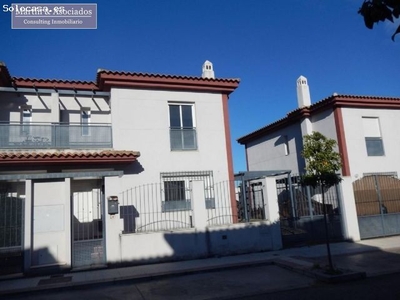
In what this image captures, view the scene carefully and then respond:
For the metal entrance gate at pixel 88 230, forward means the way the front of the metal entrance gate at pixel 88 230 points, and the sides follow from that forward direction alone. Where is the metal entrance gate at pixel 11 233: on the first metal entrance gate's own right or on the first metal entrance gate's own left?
on the first metal entrance gate's own right

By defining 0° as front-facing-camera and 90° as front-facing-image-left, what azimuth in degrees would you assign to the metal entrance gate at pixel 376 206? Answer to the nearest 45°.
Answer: approximately 0°

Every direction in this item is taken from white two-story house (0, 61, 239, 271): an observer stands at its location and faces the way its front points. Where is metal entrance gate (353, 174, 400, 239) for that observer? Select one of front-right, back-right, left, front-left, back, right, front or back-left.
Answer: left

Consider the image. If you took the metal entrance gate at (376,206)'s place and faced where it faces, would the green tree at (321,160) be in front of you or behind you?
in front

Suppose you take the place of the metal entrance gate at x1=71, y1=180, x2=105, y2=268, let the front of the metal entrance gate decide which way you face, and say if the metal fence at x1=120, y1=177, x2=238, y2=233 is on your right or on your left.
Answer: on your left

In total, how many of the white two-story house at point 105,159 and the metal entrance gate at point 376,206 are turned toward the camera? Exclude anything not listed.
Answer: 2

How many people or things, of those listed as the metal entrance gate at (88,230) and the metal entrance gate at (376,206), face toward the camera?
2

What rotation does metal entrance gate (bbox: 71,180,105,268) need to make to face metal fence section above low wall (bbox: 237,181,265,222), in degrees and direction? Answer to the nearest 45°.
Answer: approximately 90° to its left

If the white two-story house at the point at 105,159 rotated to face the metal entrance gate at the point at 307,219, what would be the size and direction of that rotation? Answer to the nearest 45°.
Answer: approximately 90° to its left

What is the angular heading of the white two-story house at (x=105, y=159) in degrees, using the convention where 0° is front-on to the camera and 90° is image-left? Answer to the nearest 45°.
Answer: approximately 0°

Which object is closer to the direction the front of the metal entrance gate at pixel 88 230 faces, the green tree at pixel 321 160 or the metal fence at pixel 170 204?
the green tree

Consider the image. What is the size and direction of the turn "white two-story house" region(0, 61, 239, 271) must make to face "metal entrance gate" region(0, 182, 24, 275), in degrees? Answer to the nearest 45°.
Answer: approximately 45° to its right

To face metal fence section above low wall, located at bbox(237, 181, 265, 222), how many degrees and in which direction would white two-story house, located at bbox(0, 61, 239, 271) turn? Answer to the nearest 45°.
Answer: approximately 90° to its left
